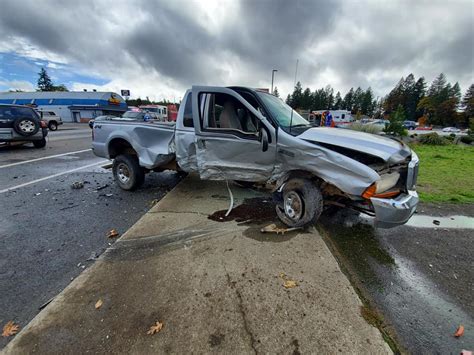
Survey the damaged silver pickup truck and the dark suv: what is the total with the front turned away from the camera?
1

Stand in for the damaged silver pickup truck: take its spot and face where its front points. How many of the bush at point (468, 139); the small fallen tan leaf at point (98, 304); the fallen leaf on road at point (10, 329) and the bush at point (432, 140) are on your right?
2

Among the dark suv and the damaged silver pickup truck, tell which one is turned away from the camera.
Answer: the dark suv

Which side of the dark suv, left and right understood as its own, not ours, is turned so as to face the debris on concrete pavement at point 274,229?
back

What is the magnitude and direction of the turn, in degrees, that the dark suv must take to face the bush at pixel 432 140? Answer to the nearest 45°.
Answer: approximately 135° to its right

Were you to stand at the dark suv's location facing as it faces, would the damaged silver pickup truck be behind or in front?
behind

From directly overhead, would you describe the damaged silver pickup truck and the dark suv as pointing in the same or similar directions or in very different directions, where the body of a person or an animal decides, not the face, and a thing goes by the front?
very different directions

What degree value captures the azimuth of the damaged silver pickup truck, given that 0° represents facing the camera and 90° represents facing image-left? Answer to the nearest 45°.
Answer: approximately 315°

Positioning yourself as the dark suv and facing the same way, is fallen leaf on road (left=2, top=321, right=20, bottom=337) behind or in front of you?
behind

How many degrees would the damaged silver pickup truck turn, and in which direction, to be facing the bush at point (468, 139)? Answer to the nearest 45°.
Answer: approximately 90° to its left

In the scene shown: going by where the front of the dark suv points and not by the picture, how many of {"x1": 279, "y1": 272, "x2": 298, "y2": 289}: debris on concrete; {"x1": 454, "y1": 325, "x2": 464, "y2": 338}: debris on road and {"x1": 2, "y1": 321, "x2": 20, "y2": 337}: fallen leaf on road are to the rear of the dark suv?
3

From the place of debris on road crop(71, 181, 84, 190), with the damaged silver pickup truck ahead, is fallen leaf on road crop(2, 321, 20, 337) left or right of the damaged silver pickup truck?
right

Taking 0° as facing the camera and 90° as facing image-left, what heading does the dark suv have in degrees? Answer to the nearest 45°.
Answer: approximately 180°

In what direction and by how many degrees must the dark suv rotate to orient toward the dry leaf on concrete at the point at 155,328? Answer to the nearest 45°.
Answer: approximately 180°
